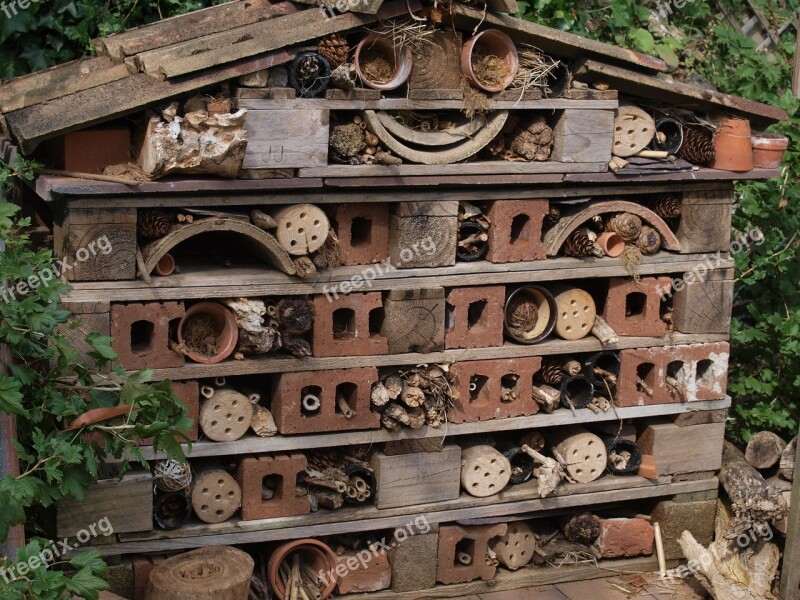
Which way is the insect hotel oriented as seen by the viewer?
toward the camera

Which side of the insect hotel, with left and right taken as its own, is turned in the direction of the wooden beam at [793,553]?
left

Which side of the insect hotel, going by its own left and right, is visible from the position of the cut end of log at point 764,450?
left
